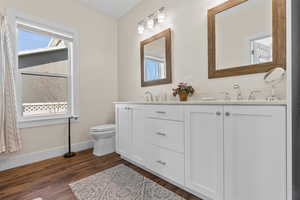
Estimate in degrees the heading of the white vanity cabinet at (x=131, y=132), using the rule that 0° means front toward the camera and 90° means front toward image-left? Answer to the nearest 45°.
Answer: approximately 45°

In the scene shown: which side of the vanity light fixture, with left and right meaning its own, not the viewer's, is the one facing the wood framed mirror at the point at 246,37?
left

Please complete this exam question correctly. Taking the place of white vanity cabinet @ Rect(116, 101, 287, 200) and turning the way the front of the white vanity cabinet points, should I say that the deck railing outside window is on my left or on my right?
on my right

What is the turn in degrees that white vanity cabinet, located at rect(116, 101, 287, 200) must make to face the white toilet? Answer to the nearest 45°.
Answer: approximately 90° to its right

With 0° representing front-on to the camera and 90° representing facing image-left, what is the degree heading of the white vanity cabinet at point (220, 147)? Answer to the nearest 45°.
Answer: approximately 45°

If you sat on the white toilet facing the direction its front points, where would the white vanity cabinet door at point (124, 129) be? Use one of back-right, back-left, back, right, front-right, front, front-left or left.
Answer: left

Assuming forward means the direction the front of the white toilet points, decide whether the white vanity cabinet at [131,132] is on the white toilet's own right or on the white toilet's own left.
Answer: on the white toilet's own left

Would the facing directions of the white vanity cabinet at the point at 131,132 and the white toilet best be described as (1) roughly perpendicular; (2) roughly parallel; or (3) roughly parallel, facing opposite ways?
roughly parallel

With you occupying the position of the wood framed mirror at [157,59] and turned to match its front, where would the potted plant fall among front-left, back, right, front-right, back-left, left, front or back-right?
left

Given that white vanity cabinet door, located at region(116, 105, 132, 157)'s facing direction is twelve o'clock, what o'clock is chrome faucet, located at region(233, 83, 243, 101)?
The chrome faucet is roughly at 9 o'clock from the white vanity cabinet door.

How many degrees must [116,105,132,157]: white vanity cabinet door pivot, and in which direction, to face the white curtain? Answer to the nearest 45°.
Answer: approximately 45° to its right

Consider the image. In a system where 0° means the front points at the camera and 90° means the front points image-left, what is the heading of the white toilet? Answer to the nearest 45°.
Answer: approximately 45°

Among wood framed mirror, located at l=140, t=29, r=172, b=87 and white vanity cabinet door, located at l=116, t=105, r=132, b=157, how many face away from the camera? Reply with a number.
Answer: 0

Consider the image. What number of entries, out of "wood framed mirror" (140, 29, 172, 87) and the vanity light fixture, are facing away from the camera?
0

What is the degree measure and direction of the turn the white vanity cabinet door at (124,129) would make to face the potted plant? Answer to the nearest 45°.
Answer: approximately 90° to its left
